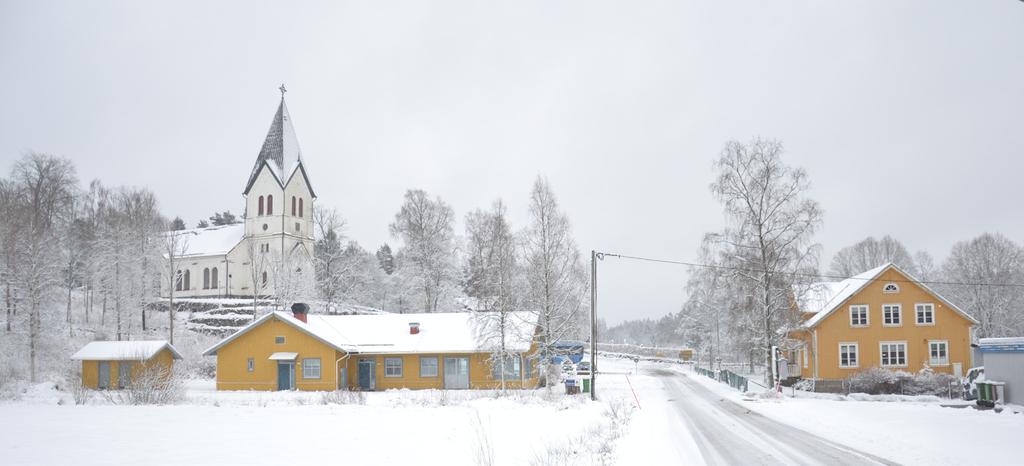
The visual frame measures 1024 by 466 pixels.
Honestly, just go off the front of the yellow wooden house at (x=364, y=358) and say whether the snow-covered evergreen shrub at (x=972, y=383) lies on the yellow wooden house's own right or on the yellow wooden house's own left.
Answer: on the yellow wooden house's own left

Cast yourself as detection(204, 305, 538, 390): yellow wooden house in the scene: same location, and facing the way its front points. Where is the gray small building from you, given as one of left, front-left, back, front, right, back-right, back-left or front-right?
front-left

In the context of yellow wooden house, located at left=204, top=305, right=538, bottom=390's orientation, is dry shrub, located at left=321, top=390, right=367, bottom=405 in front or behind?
in front

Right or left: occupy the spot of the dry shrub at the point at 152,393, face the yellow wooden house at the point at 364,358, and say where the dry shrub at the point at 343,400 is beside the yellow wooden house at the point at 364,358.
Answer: right

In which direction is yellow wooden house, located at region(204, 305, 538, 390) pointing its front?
toward the camera

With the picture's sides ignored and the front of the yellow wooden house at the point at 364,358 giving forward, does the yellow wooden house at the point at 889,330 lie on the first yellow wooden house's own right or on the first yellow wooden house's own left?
on the first yellow wooden house's own left

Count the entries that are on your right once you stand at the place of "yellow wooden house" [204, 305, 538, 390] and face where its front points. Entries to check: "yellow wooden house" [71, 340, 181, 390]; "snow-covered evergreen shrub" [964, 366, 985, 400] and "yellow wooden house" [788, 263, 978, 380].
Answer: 1
